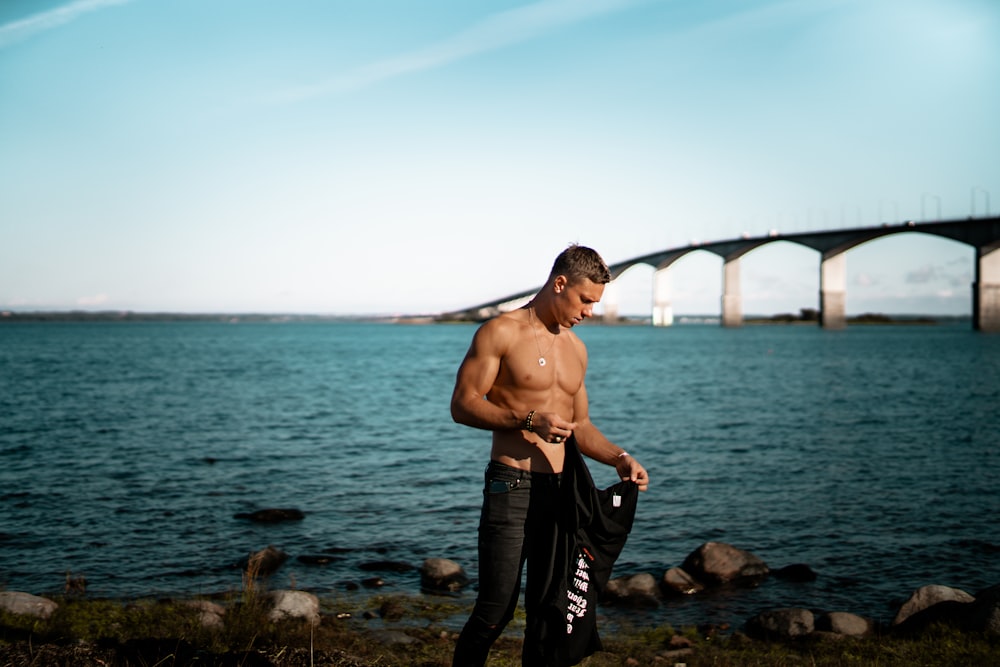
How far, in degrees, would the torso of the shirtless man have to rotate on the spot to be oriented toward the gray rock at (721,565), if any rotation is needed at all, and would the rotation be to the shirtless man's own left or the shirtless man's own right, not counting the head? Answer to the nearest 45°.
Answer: approximately 135° to the shirtless man's own left

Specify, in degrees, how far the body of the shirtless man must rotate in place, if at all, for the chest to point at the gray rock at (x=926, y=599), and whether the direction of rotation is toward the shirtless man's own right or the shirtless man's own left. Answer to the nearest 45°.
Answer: approximately 90° to the shirtless man's own left

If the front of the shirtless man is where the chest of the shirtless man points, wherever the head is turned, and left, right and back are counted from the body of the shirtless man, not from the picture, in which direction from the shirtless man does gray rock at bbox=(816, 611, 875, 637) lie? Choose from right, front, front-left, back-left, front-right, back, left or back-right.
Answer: left

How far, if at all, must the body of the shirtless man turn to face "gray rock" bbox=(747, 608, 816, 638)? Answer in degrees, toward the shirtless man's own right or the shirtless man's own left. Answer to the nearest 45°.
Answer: approximately 90° to the shirtless man's own left

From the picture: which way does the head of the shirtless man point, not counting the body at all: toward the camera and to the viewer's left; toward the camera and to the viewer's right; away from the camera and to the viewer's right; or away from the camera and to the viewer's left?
toward the camera and to the viewer's right

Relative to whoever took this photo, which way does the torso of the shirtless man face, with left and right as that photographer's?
facing the viewer and to the right of the viewer

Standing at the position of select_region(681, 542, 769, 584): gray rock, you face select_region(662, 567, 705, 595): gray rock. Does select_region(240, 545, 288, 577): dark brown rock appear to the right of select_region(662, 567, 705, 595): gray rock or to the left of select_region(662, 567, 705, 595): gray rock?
right

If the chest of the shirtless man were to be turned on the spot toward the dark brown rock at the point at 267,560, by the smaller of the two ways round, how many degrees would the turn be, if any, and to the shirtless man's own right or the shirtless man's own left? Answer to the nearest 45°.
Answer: approximately 180°

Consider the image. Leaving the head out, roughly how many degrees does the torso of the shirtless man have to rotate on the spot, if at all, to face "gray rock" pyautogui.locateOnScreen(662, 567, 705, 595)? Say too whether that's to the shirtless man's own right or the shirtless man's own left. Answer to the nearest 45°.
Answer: approximately 135° to the shirtless man's own left

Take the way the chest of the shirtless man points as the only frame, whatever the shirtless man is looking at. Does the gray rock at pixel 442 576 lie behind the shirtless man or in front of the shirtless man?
behind
